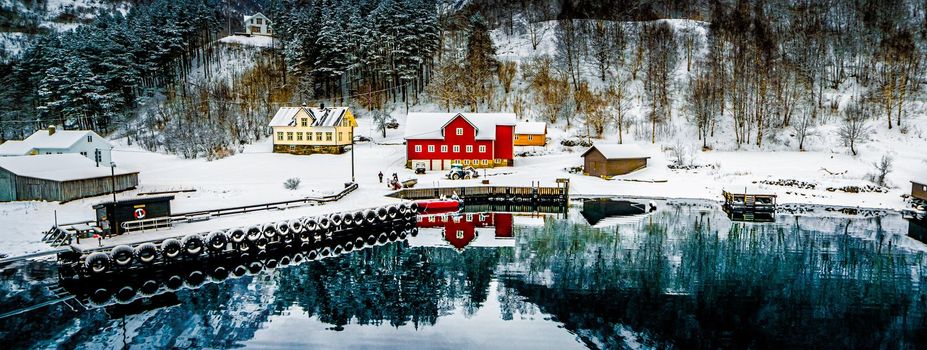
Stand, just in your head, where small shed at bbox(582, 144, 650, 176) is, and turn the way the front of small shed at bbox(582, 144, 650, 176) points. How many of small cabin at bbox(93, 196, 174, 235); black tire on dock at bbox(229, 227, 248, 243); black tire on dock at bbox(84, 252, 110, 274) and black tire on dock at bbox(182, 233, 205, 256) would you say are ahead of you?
4

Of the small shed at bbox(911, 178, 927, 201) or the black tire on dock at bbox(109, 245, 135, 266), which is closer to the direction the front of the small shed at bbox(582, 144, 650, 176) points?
the black tire on dock

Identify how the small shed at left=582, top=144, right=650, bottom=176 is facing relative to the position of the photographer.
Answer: facing the viewer and to the left of the viewer

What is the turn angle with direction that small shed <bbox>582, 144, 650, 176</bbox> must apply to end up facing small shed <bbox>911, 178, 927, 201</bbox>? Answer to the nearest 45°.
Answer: approximately 135° to its left

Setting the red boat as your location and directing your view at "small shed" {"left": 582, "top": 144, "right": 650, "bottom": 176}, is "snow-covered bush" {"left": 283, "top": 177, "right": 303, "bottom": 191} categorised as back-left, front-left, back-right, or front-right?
back-left

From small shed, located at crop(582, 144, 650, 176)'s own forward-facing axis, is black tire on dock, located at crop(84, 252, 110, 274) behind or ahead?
ahead

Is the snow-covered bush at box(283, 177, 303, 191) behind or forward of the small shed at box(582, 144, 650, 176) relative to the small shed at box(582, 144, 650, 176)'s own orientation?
forward
